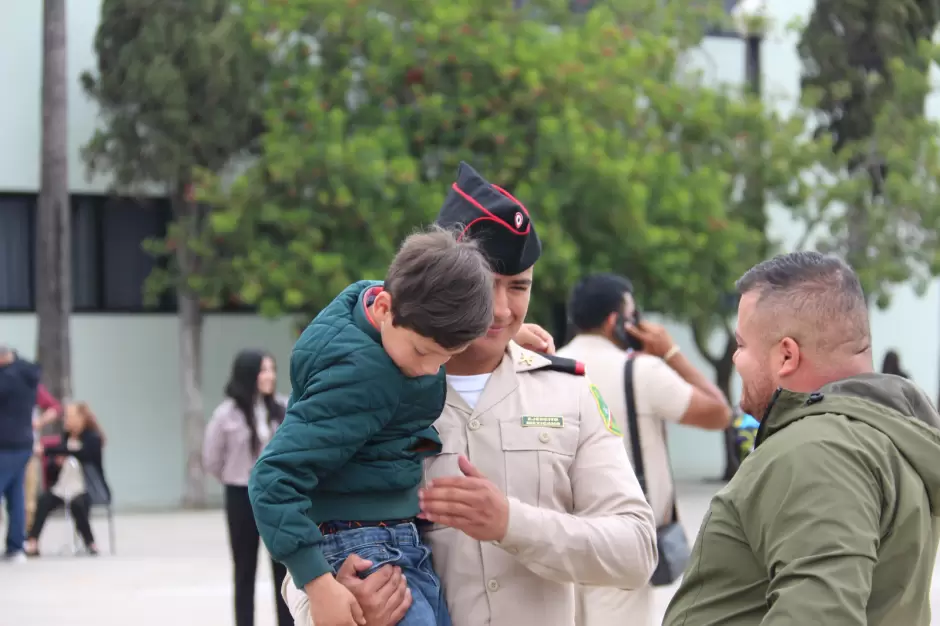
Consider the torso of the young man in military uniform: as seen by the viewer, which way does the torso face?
toward the camera

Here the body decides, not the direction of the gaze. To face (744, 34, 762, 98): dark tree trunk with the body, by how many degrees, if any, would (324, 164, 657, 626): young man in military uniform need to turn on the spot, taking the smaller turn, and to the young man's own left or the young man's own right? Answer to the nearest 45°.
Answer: approximately 180°

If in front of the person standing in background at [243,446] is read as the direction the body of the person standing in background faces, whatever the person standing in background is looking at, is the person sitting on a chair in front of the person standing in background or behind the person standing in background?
behind

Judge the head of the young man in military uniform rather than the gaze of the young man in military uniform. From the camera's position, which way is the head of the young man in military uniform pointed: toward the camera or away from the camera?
toward the camera

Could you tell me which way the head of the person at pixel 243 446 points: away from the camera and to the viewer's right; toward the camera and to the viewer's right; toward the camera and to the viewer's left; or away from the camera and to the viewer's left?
toward the camera and to the viewer's right

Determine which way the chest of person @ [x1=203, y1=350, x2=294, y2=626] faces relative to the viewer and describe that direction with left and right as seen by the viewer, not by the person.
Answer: facing the viewer and to the right of the viewer

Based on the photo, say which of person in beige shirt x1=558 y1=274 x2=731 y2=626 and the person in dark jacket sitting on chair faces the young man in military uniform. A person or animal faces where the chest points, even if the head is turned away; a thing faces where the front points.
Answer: the person in dark jacket sitting on chair

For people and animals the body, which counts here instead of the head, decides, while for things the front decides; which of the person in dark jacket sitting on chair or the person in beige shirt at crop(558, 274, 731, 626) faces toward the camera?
the person in dark jacket sitting on chair

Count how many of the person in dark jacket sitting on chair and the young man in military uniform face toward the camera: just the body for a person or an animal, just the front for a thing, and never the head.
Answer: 2

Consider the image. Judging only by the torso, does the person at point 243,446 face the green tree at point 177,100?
no

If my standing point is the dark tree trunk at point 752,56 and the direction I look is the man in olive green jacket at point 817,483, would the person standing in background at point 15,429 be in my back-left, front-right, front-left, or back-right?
front-right

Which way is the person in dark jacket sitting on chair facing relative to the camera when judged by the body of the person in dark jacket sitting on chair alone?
toward the camera

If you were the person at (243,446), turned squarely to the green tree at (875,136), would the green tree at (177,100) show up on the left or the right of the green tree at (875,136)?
left

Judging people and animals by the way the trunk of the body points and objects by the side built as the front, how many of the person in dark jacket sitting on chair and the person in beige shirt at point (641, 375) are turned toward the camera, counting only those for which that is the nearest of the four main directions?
1

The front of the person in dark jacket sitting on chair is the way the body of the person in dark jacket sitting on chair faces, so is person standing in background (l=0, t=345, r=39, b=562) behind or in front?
in front

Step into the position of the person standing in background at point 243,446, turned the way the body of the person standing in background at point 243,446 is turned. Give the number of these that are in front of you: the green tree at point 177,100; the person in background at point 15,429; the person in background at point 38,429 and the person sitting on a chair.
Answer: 0
